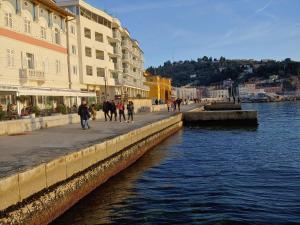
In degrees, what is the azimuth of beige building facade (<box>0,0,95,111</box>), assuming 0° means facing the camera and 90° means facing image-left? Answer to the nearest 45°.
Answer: approximately 315°

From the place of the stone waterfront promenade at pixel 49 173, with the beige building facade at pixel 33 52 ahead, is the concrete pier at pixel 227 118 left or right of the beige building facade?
right

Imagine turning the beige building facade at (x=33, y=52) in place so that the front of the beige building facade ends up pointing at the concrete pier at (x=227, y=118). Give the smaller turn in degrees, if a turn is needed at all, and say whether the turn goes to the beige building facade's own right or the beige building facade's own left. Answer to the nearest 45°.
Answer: approximately 45° to the beige building facade's own left
